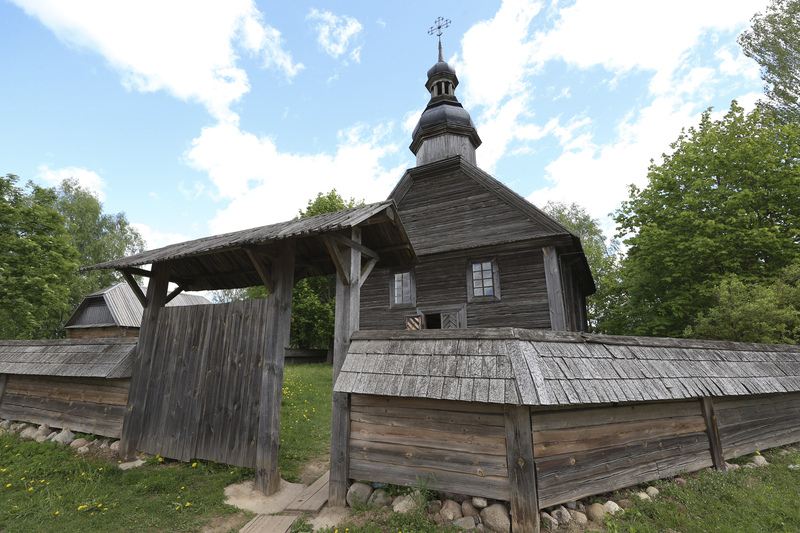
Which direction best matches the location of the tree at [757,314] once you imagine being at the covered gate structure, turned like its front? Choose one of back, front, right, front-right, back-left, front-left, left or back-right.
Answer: back-left

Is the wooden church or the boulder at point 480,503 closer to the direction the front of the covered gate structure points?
the boulder

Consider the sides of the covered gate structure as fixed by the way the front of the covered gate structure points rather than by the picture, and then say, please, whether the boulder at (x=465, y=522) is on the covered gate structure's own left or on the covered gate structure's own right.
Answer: on the covered gate structure's own left

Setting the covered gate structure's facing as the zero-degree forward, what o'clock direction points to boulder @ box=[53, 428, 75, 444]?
The boulder is roughly at 3 o'clock from the covered gate structure.

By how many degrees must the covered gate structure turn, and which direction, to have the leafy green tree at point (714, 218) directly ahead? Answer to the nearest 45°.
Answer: approximately 135° to its left

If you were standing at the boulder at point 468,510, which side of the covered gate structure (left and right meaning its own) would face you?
left

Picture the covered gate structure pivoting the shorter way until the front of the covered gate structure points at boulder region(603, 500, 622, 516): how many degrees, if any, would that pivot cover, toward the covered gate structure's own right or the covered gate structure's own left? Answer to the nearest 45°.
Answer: approximately 90° to the covered gate structure's own left

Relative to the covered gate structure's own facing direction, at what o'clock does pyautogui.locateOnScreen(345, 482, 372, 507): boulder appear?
The boulder is roughly at 9 o'clock from the covered gate structure.

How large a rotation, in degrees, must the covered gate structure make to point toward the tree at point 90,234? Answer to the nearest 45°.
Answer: approximately 90° to its right

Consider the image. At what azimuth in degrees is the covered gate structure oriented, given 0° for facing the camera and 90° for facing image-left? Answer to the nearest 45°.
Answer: approximately 45°

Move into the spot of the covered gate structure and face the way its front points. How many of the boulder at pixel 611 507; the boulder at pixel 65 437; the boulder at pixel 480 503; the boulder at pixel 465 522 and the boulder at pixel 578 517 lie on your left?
4

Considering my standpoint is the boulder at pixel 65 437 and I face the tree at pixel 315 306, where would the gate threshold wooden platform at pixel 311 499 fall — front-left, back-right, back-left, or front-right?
back-right

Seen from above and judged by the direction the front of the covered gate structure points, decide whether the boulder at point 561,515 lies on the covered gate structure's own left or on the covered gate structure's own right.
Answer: on the covered gate structure's own left

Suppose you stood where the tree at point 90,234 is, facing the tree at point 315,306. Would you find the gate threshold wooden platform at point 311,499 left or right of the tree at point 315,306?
right
